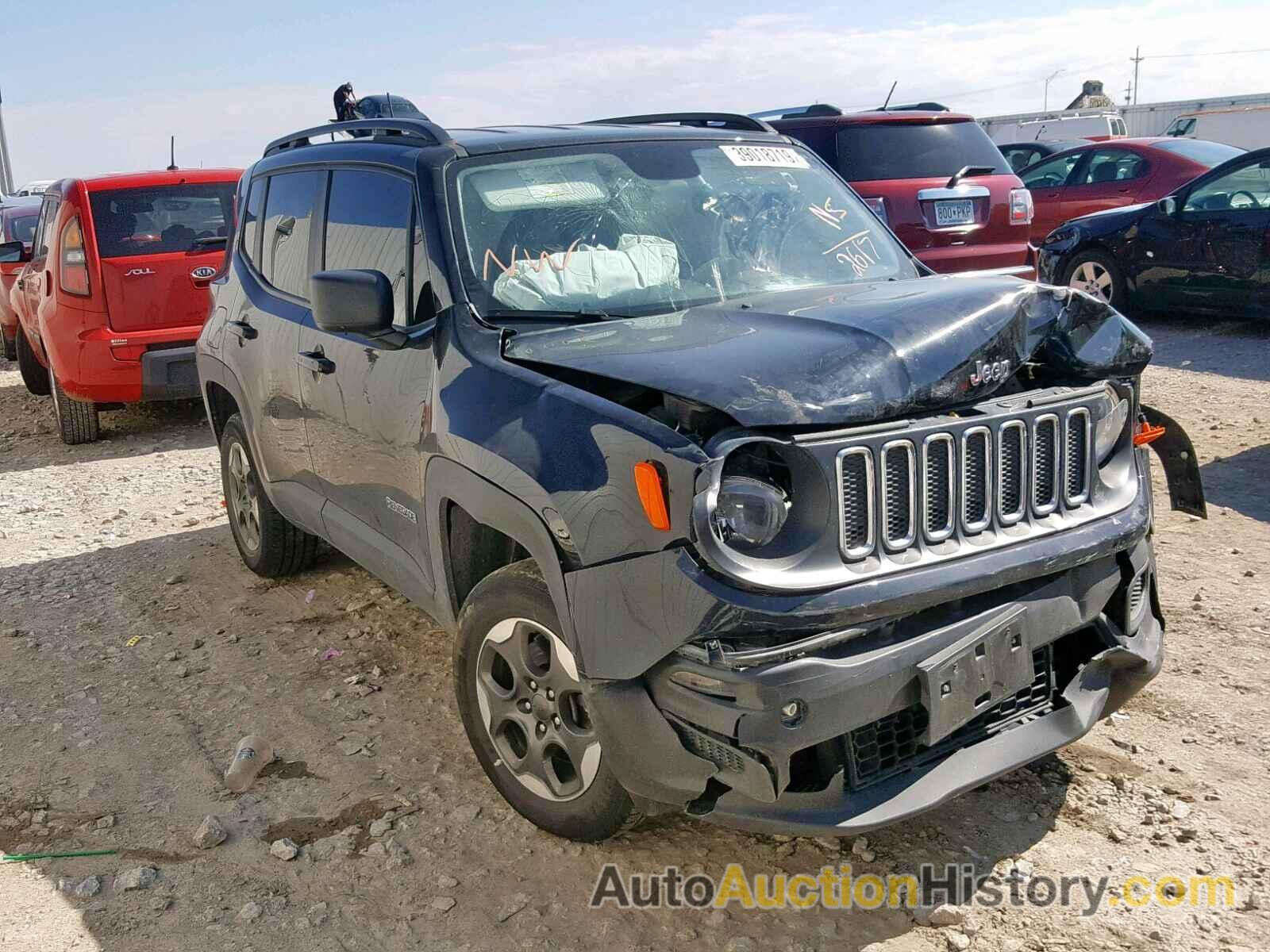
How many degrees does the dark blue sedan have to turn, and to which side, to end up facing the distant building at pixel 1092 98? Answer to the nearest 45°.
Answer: approximately 90° to its right

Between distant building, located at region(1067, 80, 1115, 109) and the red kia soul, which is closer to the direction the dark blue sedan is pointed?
the red kia soul

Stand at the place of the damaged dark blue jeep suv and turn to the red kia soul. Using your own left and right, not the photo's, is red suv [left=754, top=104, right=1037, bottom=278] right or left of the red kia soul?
right

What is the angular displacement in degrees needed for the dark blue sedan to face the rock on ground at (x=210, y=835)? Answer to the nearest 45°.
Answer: approximately 90° to its left

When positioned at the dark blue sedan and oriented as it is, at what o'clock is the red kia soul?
The red kia soul is roughly at 11 o'clock from the dark blue sedan.

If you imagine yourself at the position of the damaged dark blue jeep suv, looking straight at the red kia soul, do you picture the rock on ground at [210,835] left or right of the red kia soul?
left

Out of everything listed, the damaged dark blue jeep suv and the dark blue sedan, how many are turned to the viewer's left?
1

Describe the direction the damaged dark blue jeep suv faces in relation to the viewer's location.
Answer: facing the viewer and to the right of the viewer

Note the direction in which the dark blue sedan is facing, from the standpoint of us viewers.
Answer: facing to the left of the viewer

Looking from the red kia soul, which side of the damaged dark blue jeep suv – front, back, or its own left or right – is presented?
back
